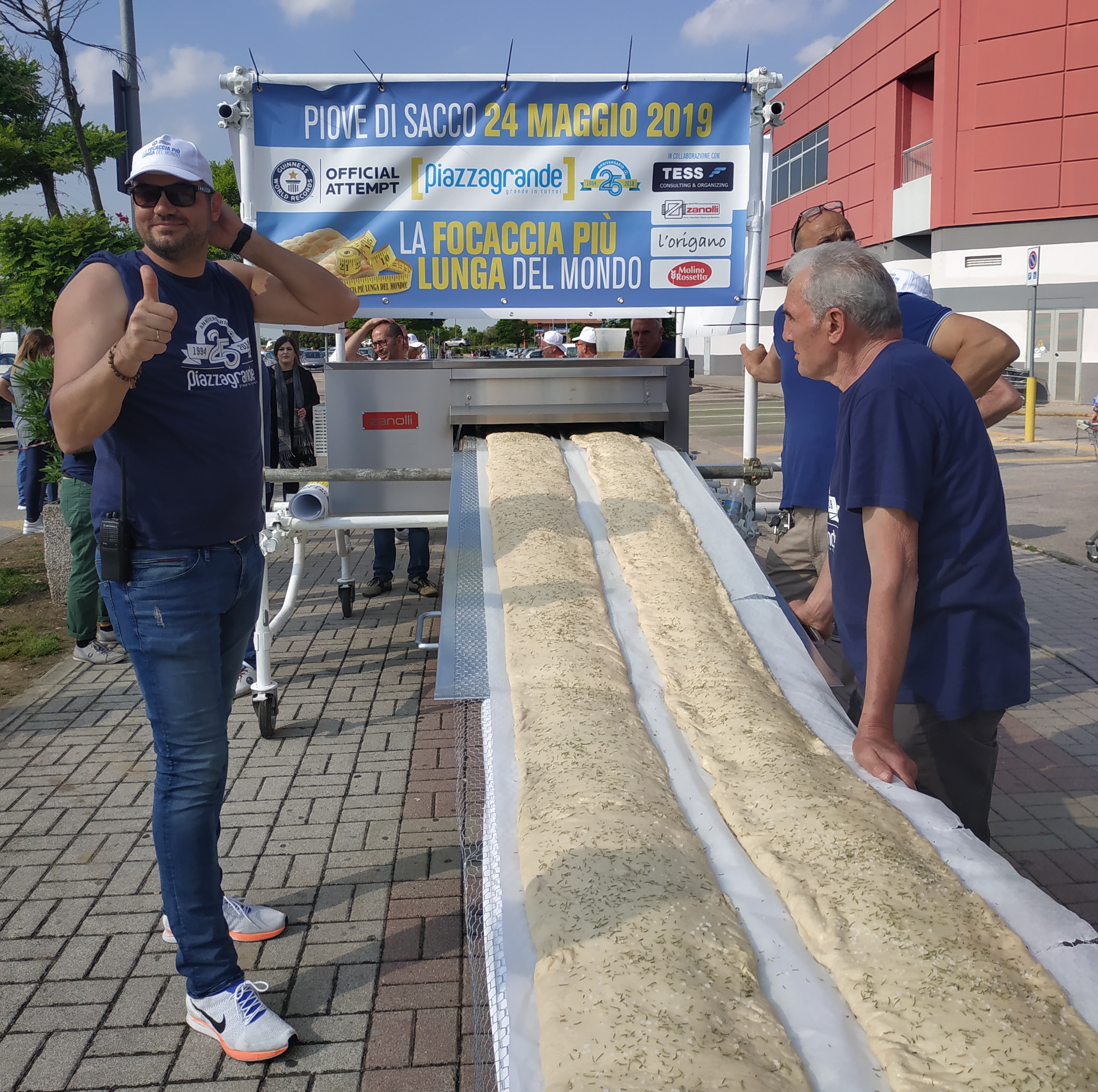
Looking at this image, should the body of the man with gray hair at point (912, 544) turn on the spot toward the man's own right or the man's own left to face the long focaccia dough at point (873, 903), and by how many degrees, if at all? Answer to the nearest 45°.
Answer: approximately 90° to the man's own left

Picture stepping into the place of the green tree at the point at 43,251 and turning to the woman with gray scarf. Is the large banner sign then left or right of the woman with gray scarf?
right

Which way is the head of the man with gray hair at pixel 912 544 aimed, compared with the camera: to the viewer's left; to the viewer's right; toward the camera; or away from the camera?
to the viewer's left

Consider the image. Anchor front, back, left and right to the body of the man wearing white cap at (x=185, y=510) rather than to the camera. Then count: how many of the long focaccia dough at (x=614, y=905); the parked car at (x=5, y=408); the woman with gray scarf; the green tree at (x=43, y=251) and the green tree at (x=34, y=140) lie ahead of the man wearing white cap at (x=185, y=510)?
1

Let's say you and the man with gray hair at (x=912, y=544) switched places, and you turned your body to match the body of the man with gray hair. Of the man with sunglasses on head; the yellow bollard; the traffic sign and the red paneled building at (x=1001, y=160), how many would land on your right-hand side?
4

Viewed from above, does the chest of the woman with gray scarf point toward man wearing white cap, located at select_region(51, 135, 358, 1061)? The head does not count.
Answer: yes

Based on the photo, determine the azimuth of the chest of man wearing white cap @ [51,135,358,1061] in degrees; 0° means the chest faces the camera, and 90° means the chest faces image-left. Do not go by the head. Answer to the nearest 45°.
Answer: approximately 315°

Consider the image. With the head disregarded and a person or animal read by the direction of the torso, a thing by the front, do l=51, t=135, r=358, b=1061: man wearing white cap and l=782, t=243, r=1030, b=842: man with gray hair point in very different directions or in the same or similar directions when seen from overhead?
very different directions

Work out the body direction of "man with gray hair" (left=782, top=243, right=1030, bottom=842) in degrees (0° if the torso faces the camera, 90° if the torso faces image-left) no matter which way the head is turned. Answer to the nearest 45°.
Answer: approximately 90°

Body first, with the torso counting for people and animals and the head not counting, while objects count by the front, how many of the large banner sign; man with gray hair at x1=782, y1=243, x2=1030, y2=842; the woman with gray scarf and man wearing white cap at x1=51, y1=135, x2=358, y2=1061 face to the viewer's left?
1

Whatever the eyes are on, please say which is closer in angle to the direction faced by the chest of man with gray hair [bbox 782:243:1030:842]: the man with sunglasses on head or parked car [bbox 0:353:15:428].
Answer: the parked car

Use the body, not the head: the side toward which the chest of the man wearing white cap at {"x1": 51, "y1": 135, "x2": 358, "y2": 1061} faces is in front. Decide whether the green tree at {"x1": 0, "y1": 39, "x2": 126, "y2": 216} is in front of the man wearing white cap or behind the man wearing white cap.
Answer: behind

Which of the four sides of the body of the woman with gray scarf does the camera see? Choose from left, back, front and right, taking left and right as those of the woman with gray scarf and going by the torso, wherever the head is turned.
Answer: front

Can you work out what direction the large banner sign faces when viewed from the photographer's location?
facing the viewer

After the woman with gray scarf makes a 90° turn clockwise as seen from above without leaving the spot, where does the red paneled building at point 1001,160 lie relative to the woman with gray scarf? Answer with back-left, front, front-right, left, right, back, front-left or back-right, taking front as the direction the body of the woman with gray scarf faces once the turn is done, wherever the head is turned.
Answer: back-right

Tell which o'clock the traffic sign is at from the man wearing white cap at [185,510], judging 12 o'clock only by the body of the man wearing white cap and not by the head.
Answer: The traffic sign is roughly at 9 o'clock from the man wearing white cap.

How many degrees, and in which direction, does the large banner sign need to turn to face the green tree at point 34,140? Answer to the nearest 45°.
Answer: approximately 135° to its right

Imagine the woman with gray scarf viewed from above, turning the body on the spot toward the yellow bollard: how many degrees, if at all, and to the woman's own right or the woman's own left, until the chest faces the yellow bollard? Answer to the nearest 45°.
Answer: approximately 135° to the woman's own left
